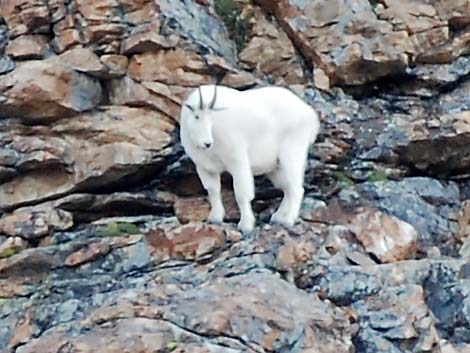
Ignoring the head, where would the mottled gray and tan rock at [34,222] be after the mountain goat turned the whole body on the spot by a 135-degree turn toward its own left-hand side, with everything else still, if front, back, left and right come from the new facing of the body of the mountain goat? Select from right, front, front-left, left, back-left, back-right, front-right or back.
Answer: back

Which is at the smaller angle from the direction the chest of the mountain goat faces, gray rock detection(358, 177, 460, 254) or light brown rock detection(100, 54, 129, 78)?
the light brown rock

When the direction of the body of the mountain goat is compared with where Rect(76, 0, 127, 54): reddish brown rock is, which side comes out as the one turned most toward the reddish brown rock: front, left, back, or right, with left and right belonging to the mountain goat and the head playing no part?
right

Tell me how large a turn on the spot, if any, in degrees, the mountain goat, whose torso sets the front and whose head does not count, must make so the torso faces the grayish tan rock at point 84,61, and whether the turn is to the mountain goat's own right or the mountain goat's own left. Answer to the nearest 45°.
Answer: approximately 90° to the mountain goat's own right

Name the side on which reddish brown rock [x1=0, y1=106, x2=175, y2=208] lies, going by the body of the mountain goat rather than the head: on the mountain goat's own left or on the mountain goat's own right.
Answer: on the mountain goat's own right

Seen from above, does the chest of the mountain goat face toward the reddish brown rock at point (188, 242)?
yes

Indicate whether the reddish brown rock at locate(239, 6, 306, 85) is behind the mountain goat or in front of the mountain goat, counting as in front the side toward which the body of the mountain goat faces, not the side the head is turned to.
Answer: behind

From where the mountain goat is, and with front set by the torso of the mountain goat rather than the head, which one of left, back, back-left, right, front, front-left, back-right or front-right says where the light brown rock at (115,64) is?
right

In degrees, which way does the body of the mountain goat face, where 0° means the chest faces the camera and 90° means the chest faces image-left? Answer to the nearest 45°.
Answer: approximately 45°

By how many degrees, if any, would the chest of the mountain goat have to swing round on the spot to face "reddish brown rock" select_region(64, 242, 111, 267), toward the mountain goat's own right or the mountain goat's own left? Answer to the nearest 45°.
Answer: approximately 45° to the mountain goat's own right

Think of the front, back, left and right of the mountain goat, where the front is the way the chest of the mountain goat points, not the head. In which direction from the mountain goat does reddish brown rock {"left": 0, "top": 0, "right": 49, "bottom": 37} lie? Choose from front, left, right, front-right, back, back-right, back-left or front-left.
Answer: right

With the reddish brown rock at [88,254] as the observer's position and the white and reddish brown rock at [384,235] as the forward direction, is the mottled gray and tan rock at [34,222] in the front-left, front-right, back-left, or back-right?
back-left
